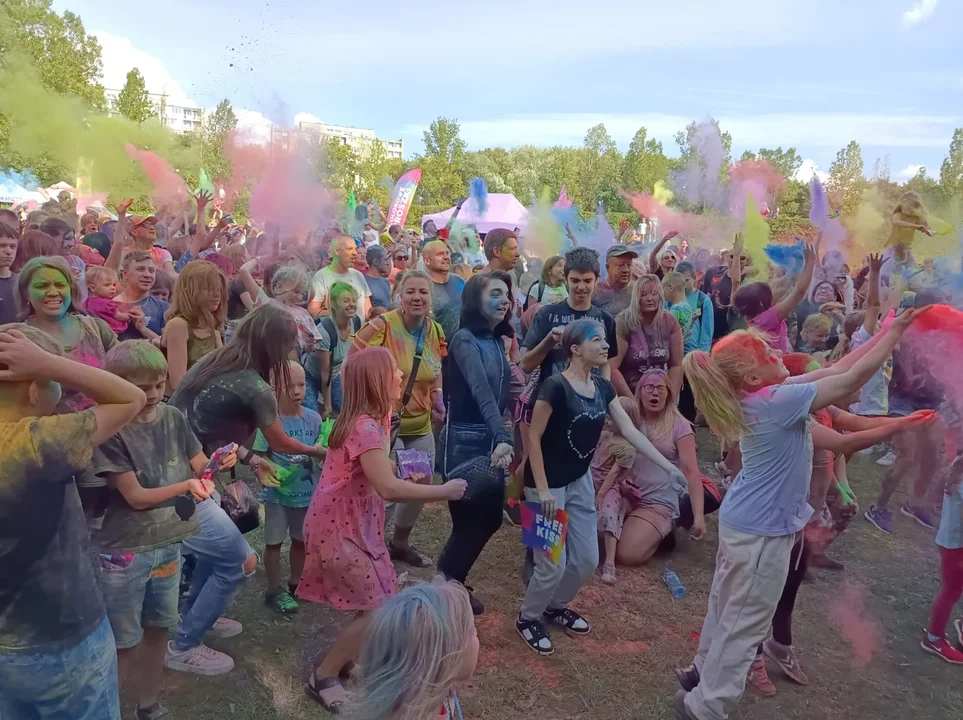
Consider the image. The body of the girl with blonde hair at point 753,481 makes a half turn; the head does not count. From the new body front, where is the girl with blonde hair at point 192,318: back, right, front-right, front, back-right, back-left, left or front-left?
front

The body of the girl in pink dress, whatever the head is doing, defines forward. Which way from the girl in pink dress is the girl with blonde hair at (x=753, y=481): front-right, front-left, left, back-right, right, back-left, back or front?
front

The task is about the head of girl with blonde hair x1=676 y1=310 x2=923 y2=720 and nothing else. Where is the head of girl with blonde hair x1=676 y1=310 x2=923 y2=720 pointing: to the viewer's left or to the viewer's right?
to the viewer's right

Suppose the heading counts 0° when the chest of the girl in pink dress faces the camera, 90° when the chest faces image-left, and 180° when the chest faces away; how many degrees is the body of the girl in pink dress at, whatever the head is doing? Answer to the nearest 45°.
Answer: approximately 270°

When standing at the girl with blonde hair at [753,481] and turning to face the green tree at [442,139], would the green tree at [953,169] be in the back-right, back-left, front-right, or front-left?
front-right

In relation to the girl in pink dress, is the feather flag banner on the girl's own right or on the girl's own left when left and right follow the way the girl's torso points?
on the girl's own left

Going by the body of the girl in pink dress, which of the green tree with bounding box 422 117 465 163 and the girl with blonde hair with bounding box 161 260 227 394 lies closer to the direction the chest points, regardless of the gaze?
the green tree

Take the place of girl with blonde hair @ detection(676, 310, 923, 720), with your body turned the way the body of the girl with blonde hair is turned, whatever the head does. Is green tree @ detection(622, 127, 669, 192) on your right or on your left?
on your left

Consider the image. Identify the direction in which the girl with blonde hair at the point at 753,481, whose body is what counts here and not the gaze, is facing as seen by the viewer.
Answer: to the viewer's right

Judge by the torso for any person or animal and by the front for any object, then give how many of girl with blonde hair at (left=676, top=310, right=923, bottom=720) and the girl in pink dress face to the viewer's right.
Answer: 2
